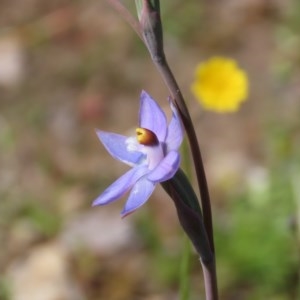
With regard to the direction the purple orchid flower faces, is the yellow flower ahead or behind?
behind

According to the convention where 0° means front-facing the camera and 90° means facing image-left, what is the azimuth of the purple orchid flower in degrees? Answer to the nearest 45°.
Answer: approximately 45°
